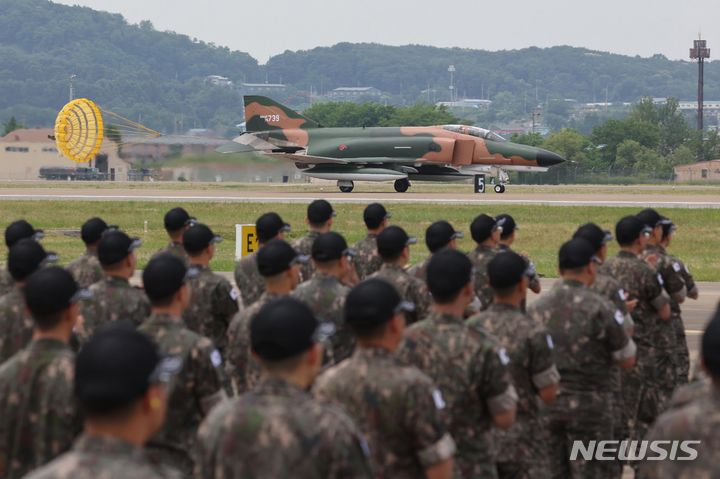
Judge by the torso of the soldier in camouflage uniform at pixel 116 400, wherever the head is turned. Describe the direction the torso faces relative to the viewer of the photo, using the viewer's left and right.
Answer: facing away from the viewer and to the right of the viewer

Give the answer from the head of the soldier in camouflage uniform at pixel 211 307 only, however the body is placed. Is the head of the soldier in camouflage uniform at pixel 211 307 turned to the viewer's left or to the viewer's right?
to the viewer's right

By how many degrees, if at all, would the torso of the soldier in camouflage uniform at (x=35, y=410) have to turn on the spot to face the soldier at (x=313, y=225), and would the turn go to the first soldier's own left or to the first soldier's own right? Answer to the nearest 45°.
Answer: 0° — they already face them

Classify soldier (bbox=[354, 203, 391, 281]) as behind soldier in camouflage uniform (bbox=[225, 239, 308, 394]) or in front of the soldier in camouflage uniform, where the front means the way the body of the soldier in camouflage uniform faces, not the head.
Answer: in front

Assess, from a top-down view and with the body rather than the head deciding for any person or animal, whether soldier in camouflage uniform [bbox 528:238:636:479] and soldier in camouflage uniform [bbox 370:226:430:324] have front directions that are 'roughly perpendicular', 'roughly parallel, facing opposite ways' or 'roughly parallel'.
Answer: roughly parallel

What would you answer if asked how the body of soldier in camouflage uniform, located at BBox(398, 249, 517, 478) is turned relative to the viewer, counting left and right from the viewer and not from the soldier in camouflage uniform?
facing away from the viewer and to the right of the viewer

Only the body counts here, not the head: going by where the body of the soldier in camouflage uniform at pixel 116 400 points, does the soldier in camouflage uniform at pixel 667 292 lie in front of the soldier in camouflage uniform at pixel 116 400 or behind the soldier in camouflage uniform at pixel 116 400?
in front

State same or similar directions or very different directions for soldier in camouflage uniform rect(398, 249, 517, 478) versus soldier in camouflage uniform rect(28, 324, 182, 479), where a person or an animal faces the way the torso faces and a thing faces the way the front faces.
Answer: same or similar directions

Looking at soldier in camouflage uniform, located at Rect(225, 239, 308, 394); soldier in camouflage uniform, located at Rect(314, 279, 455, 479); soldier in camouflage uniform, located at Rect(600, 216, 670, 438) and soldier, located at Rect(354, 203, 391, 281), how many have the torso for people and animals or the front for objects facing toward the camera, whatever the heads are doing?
0

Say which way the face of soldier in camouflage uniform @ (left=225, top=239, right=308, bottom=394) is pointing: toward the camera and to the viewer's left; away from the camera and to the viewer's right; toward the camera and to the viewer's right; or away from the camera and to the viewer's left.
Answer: away from the camera and to the viewer's right

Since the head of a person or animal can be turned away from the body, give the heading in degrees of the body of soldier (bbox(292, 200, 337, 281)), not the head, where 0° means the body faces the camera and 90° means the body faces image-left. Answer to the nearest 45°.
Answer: approximately 225°

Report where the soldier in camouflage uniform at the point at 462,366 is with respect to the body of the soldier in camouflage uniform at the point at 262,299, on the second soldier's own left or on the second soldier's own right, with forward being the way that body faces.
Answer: on the second soldier's own right

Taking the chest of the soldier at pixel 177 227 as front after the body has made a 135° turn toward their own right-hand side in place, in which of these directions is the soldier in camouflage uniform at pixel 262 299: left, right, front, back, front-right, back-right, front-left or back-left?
front

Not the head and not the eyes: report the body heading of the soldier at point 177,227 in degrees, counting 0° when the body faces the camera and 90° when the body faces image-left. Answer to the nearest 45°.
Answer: approximately 225°

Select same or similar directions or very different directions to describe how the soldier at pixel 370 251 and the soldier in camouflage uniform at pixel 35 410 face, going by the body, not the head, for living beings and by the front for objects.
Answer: same or similar directions
